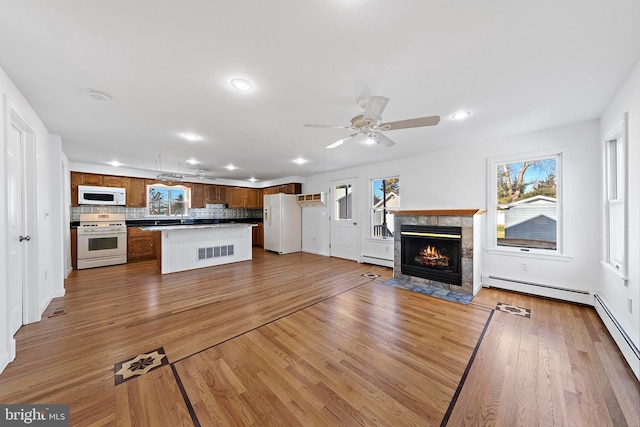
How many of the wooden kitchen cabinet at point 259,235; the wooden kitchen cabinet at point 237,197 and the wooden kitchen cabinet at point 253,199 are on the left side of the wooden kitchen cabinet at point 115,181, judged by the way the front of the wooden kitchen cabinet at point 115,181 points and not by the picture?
3

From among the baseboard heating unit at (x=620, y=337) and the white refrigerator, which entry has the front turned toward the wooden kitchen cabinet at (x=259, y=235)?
the baseboard heating unit

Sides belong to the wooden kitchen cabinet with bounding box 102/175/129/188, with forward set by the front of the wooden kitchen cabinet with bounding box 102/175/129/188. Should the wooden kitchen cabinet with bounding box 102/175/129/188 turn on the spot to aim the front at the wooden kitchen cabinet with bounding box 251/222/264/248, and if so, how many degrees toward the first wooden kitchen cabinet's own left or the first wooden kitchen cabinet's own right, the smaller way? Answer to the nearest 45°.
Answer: approximately 90° to the first wooden kitchen cabinet's own left

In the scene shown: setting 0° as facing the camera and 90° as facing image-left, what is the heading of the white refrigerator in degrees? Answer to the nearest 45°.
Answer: approximately 45°

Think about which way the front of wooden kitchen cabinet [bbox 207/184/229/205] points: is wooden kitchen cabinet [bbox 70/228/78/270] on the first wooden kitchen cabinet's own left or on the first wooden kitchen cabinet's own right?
on the first wooden kitchen cabinet's own right

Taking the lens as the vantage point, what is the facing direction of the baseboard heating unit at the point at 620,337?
facing to the left of the viewer

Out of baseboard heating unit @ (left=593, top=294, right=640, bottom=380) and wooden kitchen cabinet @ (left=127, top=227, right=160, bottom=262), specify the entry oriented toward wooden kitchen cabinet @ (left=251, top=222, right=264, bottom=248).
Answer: the baseboard heating unit

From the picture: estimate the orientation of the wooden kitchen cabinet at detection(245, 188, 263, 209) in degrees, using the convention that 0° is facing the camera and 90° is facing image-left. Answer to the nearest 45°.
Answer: approximately 0°
